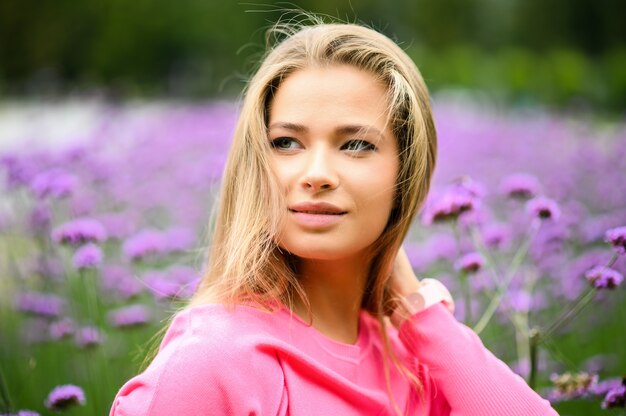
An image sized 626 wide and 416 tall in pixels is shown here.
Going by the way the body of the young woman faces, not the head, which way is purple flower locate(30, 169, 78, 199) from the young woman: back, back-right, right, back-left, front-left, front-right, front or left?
back

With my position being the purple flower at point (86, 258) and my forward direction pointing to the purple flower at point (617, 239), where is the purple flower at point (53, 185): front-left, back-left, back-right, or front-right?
back-left

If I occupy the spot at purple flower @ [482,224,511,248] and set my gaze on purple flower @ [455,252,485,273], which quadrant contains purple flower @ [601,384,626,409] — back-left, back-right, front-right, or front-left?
front-left

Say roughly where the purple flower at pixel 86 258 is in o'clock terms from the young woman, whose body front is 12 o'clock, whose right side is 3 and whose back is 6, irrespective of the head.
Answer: The purple flower is roughly at 6 o'clock from the young woman.

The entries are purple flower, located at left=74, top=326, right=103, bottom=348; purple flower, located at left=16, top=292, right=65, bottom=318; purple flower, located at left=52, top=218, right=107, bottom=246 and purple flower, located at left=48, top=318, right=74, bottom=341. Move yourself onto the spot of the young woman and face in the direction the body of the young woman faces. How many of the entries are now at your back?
4

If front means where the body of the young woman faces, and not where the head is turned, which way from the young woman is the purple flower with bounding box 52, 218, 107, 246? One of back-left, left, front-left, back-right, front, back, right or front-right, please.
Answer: back

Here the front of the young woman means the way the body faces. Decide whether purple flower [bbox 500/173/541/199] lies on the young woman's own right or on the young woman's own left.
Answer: on the young woman's own left

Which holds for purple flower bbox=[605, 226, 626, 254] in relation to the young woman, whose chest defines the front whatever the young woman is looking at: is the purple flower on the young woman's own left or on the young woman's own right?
on the young woman's own left

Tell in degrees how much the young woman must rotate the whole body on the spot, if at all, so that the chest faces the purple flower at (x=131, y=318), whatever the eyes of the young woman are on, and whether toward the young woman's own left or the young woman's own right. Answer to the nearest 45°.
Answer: approximately 180°

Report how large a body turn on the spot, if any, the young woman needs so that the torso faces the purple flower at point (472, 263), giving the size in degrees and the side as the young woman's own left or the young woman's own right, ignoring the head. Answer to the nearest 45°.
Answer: approximately 90° to the young woman's own left

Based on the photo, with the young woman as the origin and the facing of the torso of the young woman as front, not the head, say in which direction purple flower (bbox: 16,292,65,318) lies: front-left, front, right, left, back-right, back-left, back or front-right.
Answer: back

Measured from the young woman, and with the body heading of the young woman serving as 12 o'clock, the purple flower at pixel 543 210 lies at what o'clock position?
The purple flower is roughly at 9 o'clock from the young woman.

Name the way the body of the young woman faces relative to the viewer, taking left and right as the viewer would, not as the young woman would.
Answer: facing the viewer and to the right of the viewer

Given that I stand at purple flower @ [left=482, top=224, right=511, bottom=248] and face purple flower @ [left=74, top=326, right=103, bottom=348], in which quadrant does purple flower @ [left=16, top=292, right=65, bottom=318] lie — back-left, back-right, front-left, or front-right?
front-right
